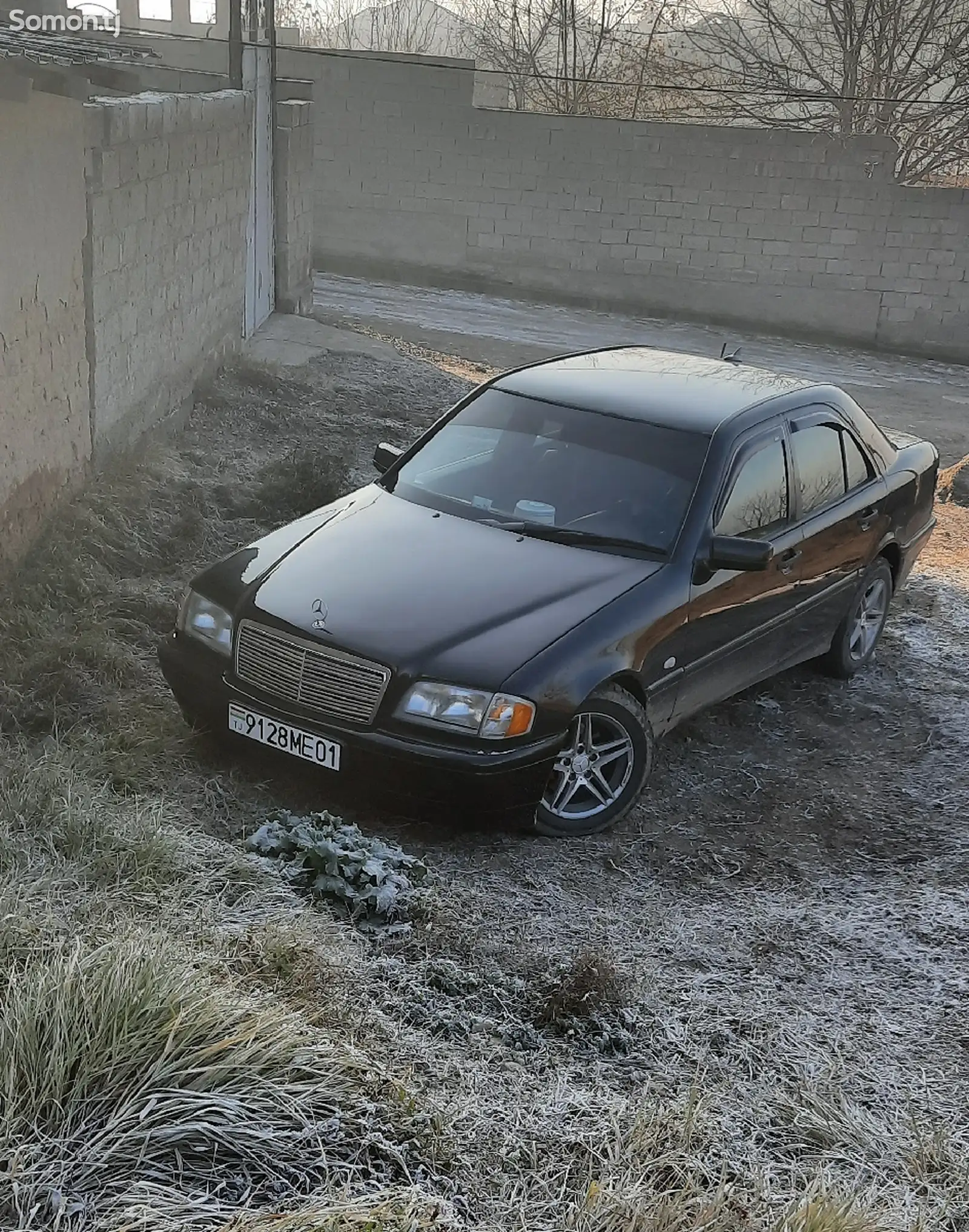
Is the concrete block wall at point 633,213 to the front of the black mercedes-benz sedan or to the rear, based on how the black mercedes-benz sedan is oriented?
to the rear

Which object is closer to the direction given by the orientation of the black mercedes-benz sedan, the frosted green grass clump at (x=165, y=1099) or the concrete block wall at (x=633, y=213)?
the frosted green grass clump

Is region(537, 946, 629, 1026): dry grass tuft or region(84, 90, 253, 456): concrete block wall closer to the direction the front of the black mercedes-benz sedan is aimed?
the dry grass tuft

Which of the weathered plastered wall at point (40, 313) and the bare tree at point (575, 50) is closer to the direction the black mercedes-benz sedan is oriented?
the weathered plastered wall

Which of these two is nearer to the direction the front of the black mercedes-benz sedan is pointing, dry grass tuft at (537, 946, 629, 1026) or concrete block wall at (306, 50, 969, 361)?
the dry grass tuft

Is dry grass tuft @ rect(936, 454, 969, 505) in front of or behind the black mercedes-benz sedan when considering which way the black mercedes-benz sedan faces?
behind

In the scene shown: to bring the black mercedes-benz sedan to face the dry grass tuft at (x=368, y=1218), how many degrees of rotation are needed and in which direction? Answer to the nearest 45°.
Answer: approximately 45° to its left

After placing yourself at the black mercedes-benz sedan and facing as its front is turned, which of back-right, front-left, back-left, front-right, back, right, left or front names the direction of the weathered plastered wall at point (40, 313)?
right

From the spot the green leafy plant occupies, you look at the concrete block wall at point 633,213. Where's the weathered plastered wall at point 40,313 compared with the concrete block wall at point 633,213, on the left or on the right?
left

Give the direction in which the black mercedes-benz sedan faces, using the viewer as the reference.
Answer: facing the viewer and to the left of the viewer

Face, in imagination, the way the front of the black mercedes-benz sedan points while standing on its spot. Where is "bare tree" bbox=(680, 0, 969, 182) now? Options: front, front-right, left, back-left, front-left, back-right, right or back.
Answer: back-right

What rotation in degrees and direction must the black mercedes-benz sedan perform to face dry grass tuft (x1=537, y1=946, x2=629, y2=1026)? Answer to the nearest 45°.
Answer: approximately 45° to its left

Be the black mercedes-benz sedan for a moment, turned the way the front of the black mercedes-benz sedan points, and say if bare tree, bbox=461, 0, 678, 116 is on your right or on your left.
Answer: on your right
